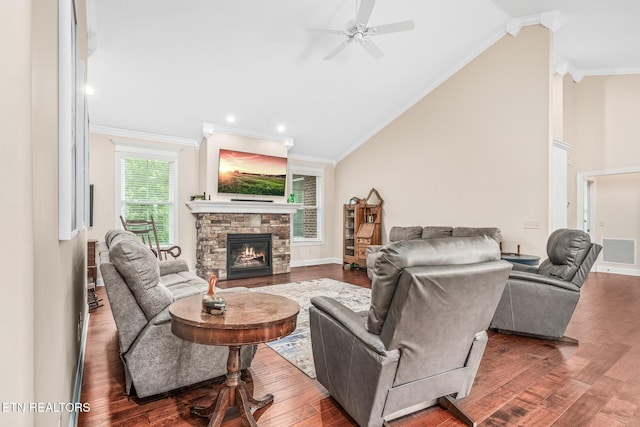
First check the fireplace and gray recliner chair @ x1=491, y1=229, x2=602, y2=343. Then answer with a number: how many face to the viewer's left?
1

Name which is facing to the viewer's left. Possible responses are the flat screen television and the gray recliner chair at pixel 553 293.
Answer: the gray recliner chair

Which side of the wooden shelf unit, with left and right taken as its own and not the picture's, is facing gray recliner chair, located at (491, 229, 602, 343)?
left

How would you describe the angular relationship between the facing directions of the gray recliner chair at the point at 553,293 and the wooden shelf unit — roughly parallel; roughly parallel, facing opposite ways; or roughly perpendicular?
roughly perpendicular

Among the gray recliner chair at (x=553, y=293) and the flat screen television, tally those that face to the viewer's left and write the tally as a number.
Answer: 1

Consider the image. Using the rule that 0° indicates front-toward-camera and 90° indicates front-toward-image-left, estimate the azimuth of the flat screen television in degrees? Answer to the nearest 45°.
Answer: approximately 315°

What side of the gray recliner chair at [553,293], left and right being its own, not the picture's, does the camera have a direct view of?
left

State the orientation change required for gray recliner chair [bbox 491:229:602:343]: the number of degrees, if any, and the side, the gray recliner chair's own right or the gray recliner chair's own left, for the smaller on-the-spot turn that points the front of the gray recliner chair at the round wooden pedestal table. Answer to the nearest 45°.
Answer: approximately 45° to the gray recliner chair's own left

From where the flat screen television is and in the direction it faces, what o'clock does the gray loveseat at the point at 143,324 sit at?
The gray loveseat is roughly at 2 o'clock from the flat screen television.

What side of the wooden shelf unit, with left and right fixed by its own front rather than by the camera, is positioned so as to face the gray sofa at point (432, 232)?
left

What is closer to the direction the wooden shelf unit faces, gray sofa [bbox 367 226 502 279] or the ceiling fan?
the ceiling fan

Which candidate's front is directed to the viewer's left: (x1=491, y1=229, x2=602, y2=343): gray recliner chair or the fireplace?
the gray recliner chair

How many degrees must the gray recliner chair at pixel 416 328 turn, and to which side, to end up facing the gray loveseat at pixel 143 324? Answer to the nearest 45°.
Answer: approximately 45° to its left
